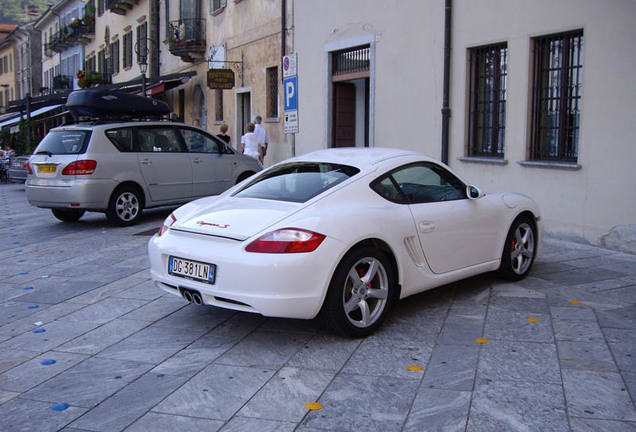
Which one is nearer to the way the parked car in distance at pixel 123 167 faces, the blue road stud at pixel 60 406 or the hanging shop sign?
the hanging shop sign

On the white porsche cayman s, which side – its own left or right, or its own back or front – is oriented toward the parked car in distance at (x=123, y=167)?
left

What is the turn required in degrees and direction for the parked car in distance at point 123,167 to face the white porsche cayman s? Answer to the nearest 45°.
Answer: approximately 135° to its right

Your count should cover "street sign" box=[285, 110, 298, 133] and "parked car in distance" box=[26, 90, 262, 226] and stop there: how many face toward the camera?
1

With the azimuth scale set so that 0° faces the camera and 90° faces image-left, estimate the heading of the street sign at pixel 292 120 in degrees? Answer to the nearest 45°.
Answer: approximately 0°

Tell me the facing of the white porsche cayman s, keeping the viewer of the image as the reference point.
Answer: facing away from the viewer and to the right of the viewer

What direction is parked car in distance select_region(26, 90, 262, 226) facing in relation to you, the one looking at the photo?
facing away from the viewer and to the right of the viewer

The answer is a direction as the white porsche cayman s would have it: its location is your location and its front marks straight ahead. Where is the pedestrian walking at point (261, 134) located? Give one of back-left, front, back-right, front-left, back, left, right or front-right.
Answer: front-left

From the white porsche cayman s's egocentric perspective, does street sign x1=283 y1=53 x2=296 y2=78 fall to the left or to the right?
on its left

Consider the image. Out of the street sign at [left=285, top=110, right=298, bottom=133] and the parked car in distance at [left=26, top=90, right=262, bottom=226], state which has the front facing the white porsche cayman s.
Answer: the street sign

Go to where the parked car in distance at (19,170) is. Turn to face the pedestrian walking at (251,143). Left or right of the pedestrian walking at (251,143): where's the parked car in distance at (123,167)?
right
